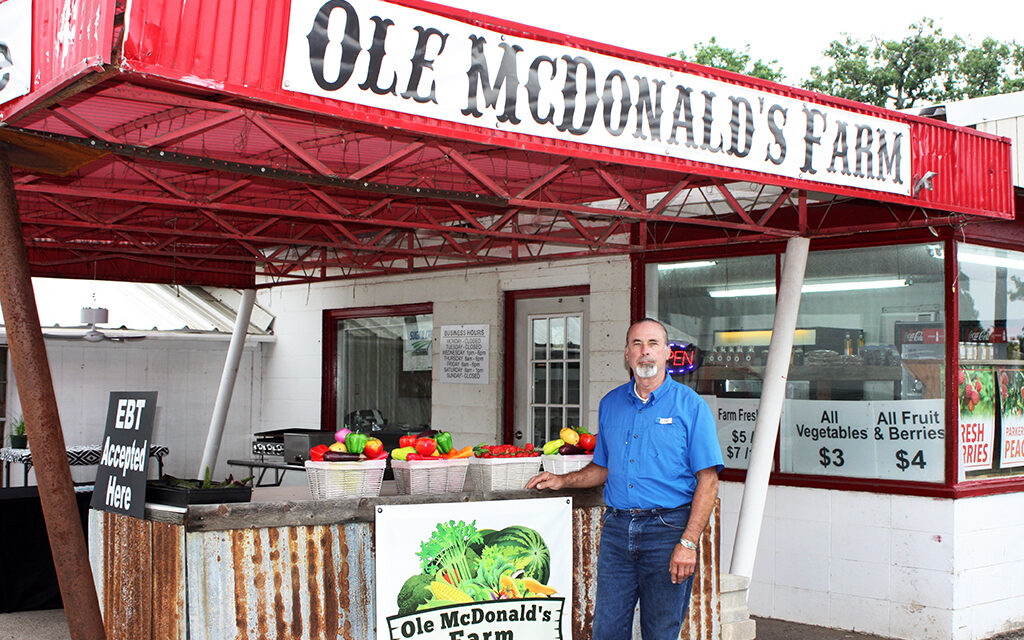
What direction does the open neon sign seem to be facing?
toward the camera

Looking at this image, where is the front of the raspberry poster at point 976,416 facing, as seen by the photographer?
facing the viewer and to the right of the viewer

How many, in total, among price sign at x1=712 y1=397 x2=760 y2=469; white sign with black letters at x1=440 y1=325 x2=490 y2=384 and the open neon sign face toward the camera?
3

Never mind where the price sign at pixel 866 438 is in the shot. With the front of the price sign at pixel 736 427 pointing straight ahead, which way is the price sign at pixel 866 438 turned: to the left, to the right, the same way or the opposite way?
the same way

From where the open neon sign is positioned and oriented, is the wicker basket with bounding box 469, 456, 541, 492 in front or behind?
in front

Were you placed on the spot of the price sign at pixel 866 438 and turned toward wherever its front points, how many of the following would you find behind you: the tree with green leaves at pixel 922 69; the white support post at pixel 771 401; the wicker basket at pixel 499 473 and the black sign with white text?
1

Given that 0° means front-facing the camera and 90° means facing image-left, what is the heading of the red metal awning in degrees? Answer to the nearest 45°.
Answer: approximately 315°

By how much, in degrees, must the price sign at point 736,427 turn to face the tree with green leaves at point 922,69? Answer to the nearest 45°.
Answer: approximately 180°

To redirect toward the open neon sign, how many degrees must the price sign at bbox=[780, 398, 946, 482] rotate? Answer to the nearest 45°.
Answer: approximately 135° to its right

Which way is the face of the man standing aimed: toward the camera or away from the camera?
toward the camera

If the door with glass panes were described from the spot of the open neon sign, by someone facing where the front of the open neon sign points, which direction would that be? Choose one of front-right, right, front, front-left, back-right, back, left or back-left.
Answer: back-right

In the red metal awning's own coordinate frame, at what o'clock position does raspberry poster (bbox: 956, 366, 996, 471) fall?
The raspberry poster is roughly at 10 o'clock from the red metal awning.

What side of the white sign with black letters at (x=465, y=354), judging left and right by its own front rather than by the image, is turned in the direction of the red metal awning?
front

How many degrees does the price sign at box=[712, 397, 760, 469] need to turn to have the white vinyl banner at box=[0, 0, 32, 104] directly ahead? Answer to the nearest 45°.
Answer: approximately 45° to its right

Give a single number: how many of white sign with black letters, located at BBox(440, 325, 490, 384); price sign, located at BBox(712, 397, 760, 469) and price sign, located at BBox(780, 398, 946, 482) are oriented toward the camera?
3

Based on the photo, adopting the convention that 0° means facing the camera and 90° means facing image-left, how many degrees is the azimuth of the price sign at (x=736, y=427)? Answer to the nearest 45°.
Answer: approximately 0°

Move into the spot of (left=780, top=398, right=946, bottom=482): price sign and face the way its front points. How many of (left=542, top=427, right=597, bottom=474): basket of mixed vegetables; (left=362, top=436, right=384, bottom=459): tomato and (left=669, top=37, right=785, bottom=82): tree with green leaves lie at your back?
1

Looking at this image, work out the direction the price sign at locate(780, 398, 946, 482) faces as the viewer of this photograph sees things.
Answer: facing the viewer

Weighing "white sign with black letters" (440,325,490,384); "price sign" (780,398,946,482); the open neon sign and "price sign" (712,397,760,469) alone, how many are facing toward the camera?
4

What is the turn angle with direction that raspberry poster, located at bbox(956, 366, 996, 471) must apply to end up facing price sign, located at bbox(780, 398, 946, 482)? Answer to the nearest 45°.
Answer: approximately 135° to its right
